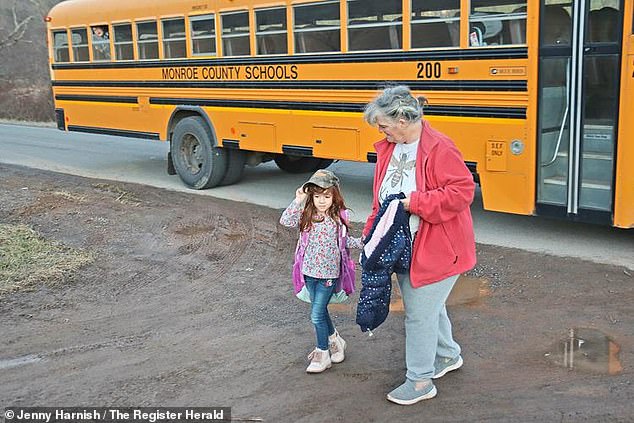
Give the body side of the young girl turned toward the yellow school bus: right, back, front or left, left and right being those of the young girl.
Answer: back

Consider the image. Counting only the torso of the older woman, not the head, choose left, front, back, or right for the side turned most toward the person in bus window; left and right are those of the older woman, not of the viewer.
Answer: right

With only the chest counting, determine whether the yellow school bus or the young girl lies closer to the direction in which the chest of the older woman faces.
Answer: the young girl

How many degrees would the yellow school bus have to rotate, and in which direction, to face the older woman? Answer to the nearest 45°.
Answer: approximately 45° to its right

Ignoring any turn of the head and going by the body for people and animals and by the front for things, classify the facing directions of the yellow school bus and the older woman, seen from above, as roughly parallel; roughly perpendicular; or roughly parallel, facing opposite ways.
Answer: roughly perpendicular

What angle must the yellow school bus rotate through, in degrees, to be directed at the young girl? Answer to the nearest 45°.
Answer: approximately 45° to its right

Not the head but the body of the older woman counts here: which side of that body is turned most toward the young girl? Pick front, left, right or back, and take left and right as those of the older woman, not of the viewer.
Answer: right

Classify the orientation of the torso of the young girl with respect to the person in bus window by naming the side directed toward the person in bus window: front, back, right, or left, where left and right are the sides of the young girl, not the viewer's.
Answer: back

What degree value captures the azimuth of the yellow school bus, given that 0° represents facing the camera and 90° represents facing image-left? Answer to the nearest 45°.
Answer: approximately 315°
